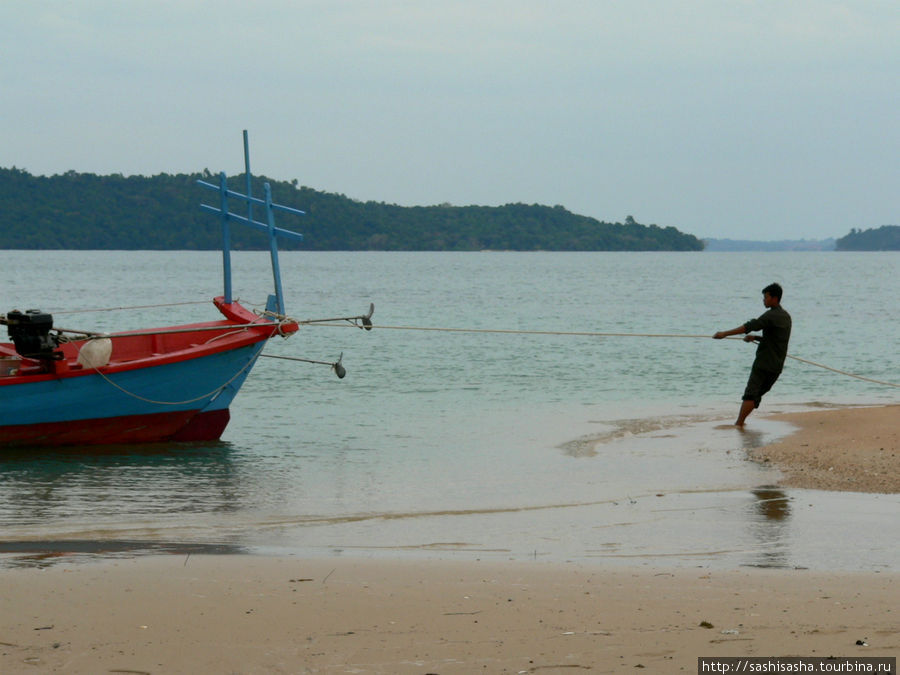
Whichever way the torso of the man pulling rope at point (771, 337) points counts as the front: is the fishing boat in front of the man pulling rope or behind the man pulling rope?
in front

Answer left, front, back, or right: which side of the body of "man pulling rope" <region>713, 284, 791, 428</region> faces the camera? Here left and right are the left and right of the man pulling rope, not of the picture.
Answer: left
